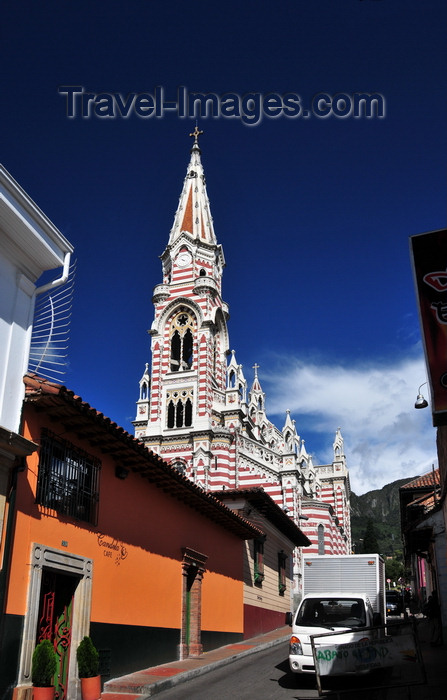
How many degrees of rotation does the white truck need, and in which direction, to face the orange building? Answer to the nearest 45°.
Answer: approximately 45° to its right

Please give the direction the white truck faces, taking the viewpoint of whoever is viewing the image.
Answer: facing the viewer

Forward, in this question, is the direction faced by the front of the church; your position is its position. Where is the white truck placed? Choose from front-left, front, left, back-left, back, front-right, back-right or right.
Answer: front-left

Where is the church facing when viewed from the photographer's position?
facing the viewer and to the left of the viewer

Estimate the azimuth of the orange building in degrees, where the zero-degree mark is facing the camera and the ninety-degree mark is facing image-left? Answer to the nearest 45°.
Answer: approximately 315°

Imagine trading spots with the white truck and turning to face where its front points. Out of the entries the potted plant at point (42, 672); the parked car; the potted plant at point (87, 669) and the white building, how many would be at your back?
1

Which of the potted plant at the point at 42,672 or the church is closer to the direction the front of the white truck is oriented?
the potted plant

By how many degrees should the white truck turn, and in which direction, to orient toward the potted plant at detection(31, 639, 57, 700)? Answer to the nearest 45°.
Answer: approximately 45° to its right

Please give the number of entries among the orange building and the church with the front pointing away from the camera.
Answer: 0
